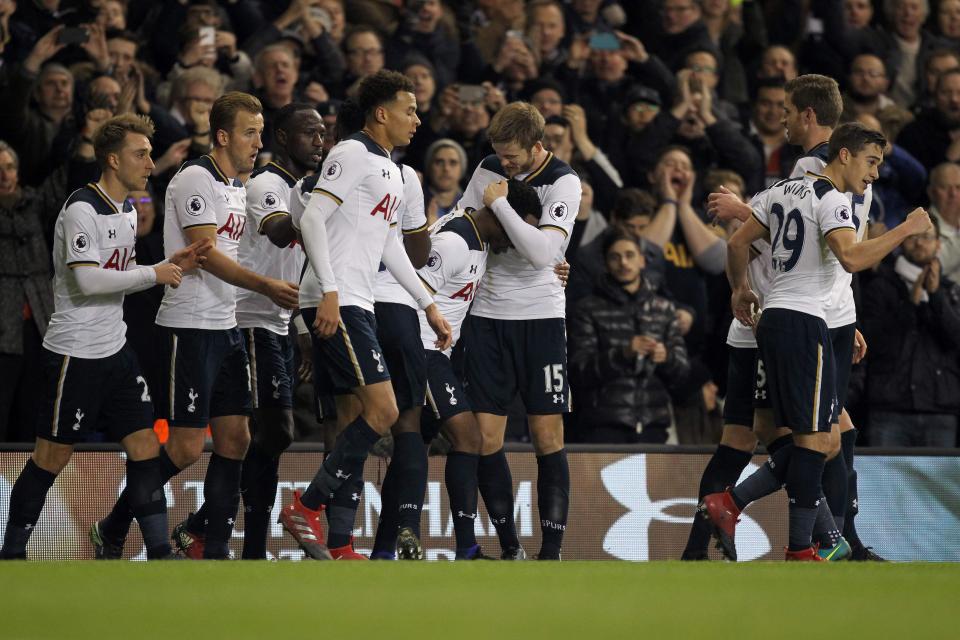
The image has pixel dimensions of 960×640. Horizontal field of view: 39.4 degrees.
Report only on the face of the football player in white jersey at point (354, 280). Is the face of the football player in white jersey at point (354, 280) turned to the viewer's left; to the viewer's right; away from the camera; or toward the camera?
to the viewer's right

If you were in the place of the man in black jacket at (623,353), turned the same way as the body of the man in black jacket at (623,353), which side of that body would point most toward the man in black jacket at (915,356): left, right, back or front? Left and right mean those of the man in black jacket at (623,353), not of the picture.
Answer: left

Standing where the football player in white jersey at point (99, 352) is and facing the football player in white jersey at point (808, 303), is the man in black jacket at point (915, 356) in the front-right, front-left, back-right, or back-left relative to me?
front-left

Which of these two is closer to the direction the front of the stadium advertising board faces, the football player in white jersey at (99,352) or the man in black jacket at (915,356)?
the football player in white jersey

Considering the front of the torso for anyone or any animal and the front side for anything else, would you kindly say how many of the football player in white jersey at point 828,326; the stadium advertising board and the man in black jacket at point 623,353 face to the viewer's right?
0

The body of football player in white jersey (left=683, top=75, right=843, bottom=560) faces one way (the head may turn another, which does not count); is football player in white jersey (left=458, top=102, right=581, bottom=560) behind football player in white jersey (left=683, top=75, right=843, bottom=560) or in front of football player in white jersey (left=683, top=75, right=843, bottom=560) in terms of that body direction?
in front

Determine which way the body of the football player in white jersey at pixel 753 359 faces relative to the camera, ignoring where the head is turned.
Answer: to the viewer's left

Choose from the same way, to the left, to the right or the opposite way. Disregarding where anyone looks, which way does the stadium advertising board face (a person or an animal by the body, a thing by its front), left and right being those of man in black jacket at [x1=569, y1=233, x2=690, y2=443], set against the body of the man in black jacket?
the same way

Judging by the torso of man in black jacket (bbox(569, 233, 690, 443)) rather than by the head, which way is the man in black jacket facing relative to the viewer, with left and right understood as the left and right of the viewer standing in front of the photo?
facing the viewer

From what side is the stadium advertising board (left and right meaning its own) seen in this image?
front

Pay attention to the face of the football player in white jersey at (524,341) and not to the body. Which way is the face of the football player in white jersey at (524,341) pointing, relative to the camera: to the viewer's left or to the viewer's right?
to the viewer's left
